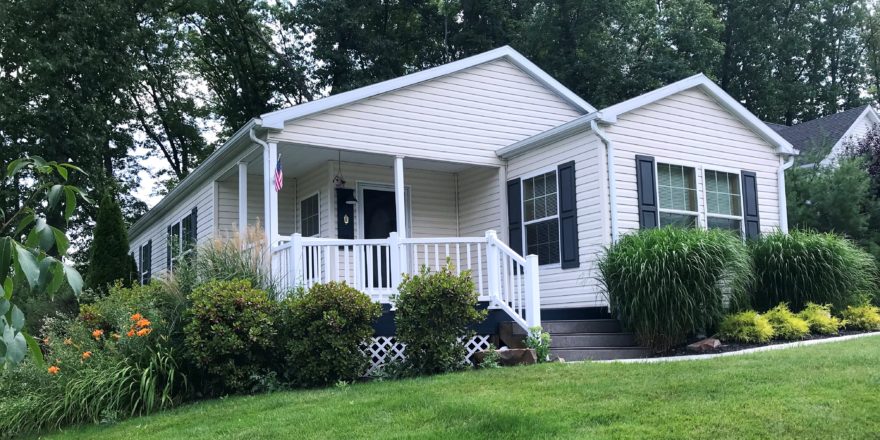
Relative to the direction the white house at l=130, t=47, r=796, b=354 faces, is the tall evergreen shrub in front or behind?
behind

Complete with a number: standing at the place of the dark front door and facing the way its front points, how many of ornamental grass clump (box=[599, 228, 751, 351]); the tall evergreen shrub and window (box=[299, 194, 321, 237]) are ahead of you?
1

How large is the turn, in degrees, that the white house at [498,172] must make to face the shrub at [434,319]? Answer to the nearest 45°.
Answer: approximately 45° to its right

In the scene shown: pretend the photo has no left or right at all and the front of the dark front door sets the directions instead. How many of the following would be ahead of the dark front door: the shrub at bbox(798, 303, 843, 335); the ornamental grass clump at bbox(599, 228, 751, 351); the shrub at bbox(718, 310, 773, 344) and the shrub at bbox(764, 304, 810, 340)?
4

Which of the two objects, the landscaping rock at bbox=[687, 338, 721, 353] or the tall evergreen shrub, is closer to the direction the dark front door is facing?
the landscaping rock

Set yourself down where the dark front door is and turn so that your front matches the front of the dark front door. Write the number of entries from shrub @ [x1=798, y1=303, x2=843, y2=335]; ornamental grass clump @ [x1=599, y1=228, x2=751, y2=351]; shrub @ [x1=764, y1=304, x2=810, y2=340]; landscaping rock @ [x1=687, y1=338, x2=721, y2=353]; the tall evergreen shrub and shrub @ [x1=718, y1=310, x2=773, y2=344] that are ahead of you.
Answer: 5

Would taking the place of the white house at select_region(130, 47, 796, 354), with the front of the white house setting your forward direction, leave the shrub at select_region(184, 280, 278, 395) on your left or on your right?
on your right

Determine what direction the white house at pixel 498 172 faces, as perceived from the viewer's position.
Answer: facing the viewer and to the right of the viewer

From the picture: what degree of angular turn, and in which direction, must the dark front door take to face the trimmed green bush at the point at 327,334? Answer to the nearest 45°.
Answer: approximately 45° to its right

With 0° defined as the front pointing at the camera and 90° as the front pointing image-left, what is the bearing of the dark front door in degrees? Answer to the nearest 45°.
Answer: approximately 315°
